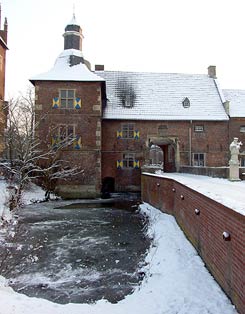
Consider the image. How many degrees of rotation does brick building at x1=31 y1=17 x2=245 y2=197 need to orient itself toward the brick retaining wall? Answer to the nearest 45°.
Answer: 0° — it already faces it

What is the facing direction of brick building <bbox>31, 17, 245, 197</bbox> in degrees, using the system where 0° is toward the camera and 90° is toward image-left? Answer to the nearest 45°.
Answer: approximately 0°
